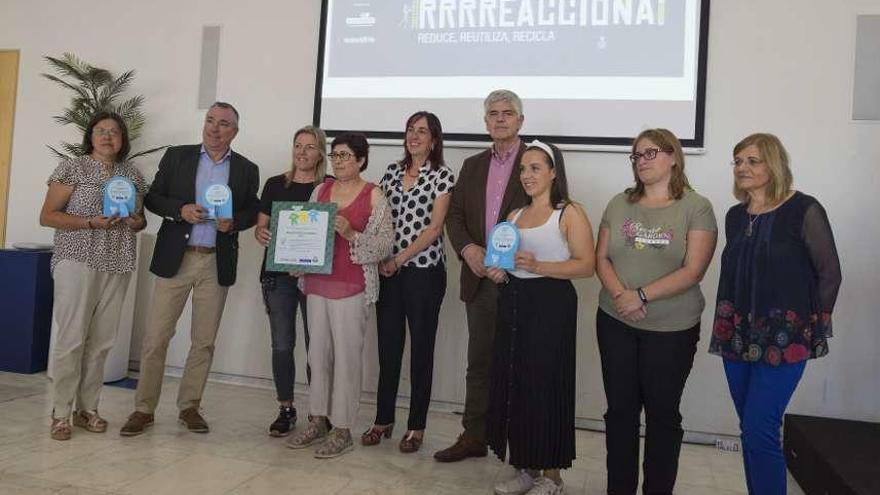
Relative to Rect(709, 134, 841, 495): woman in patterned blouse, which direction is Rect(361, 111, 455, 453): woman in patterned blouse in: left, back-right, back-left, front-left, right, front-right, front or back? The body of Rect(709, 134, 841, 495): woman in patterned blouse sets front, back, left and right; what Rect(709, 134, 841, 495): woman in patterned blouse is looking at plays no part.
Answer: front-right

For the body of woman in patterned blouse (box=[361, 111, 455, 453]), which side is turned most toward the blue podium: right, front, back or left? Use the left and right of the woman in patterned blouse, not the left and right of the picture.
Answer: right

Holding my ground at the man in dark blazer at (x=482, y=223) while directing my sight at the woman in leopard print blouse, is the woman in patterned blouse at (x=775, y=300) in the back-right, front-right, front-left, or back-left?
back-left

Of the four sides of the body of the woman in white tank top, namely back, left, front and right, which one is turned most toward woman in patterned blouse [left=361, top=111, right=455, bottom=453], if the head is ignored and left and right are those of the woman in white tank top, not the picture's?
right

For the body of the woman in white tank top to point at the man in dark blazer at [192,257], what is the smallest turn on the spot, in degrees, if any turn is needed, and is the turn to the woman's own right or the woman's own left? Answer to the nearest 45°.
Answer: approximately 45° to the woman's own right

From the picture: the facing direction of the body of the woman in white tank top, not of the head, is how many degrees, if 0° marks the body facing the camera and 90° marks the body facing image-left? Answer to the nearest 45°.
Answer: approximately 45°

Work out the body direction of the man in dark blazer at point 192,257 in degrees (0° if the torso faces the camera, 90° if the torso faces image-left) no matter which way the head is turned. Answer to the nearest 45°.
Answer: approximately 0°

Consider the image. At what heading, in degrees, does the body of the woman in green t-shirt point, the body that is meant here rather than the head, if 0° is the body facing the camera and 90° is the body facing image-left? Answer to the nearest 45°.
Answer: approximately 45°
